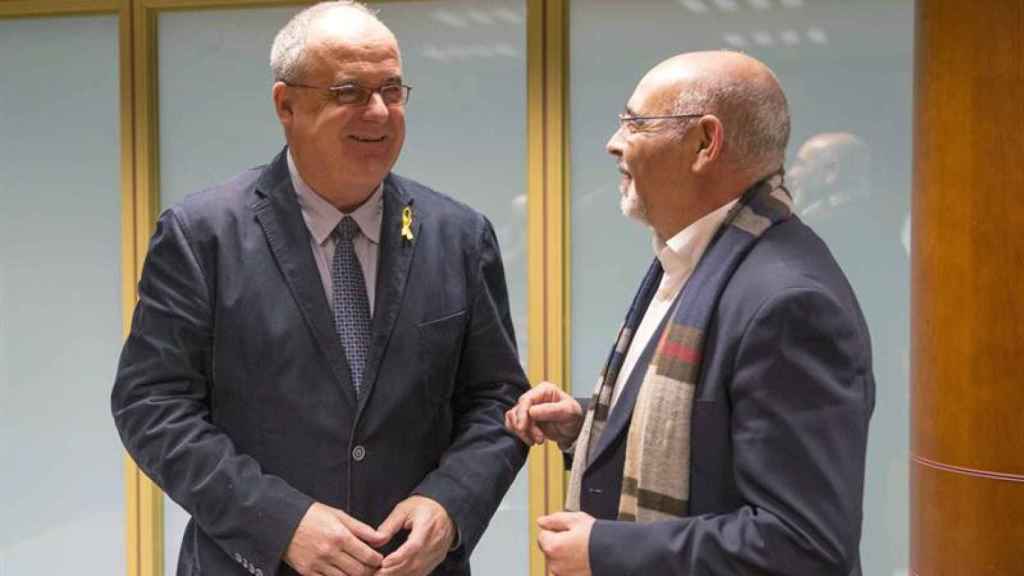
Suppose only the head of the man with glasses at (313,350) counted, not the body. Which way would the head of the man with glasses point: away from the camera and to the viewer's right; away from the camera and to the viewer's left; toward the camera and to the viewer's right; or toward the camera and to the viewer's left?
toward the camera and to the viewer's right

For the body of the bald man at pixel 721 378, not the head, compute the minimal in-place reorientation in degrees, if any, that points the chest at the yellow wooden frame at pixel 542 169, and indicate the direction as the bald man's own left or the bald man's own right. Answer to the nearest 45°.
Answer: approximately 90° to the bald man's own right

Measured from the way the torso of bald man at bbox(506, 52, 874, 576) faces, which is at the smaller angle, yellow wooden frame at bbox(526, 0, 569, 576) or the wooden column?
the yellow wooden frame

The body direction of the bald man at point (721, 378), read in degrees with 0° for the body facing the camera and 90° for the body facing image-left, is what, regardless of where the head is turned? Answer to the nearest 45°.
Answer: approximately 90°

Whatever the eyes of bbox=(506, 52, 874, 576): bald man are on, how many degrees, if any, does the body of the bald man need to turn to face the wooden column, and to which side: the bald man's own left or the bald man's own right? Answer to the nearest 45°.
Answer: approximately 135° to the bald man's own right

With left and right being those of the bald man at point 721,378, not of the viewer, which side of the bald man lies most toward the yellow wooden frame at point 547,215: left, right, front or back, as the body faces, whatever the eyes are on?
right

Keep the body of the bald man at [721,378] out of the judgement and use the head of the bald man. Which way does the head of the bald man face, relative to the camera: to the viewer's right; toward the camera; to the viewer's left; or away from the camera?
to the viewer's left
